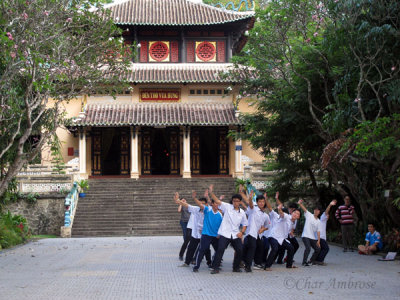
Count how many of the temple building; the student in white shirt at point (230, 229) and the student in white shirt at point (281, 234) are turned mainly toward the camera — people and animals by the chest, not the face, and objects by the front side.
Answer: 3

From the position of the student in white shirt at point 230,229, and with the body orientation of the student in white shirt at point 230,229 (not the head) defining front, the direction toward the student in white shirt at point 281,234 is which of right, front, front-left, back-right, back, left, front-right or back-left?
back-left

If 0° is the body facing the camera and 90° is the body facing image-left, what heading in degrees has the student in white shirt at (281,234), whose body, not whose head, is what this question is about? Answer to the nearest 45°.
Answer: approximately 0°

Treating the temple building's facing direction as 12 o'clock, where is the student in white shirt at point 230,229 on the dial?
The student in white shirt is roughly at 12 o'clock from the temple building.

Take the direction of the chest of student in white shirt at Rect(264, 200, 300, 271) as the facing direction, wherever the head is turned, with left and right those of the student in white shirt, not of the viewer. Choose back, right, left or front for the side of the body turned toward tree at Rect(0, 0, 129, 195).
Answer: right

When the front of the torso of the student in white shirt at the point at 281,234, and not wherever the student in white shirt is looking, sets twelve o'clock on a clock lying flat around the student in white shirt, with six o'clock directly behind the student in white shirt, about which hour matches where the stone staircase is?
The stone staircase is roughly at 5 o'clock from the student in white shirt.

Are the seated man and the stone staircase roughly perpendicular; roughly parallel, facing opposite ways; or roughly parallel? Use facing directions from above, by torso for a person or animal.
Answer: roughly perpendicular

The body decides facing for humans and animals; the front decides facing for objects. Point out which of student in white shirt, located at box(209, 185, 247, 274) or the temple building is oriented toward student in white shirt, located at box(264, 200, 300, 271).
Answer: the temple building

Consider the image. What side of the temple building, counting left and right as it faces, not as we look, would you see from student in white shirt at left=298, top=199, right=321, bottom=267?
front
